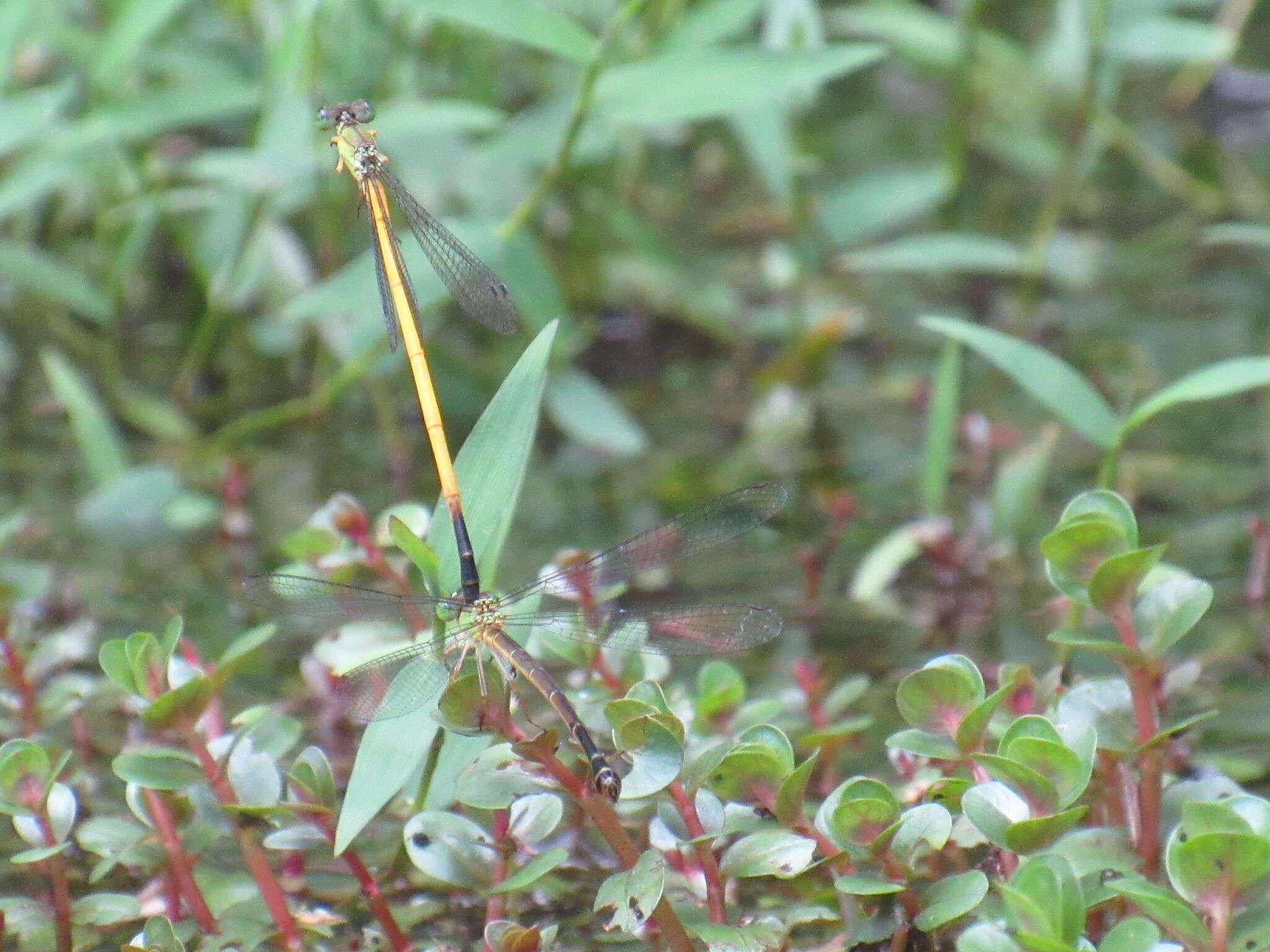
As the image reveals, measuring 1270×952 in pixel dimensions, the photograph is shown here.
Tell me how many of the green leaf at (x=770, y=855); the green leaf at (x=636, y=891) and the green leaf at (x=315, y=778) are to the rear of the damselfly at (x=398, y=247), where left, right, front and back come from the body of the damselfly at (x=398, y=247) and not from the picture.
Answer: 3

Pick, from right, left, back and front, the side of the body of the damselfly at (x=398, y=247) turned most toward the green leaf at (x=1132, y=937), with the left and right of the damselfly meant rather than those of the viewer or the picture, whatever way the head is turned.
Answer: back

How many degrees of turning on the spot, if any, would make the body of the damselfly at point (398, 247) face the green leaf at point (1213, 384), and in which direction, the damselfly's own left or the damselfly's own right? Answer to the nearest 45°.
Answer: approximately 135° to the damselfly's own right

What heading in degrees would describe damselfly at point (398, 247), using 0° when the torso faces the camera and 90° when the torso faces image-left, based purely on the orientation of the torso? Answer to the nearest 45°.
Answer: approximately 180°

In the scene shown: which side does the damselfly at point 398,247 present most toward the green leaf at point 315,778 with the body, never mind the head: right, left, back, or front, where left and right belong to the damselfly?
back

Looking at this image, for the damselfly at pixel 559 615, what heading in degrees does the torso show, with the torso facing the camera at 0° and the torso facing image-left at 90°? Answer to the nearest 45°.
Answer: approximately 135°
